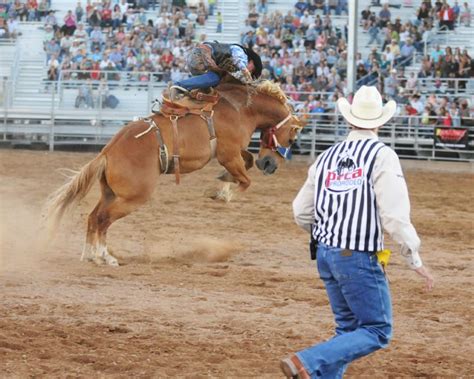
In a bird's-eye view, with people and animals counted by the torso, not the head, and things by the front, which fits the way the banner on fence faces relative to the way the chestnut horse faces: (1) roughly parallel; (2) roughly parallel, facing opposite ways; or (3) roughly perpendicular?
roughly perpendicular

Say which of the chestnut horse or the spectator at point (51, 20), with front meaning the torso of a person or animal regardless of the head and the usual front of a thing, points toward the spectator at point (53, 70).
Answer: the spectator at point (51, 20)

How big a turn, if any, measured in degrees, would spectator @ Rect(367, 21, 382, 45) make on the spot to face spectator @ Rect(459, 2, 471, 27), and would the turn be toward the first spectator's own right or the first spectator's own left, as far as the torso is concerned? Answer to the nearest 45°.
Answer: approximately 90° to the first spectator's own left

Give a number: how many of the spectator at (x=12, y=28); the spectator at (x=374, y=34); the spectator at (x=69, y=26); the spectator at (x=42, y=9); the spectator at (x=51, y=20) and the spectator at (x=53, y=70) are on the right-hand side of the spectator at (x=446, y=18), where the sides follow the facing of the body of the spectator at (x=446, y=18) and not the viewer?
6

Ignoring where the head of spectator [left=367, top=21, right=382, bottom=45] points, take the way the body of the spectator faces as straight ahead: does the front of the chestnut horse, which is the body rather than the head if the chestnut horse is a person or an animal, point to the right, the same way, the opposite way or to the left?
to the left

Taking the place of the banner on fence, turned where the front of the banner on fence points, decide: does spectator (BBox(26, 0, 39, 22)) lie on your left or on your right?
on your right

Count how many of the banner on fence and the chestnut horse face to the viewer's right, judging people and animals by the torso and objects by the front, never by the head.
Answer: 1

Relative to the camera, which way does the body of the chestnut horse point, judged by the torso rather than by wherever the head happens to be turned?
to the viewer's right

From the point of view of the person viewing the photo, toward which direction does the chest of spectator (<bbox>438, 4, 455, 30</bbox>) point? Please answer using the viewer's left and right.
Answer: facing the viewer

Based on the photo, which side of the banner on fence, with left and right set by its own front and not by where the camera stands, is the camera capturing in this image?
front

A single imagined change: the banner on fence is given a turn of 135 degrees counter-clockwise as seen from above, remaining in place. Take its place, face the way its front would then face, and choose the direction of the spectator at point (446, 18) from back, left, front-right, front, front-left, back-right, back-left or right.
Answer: front-left
